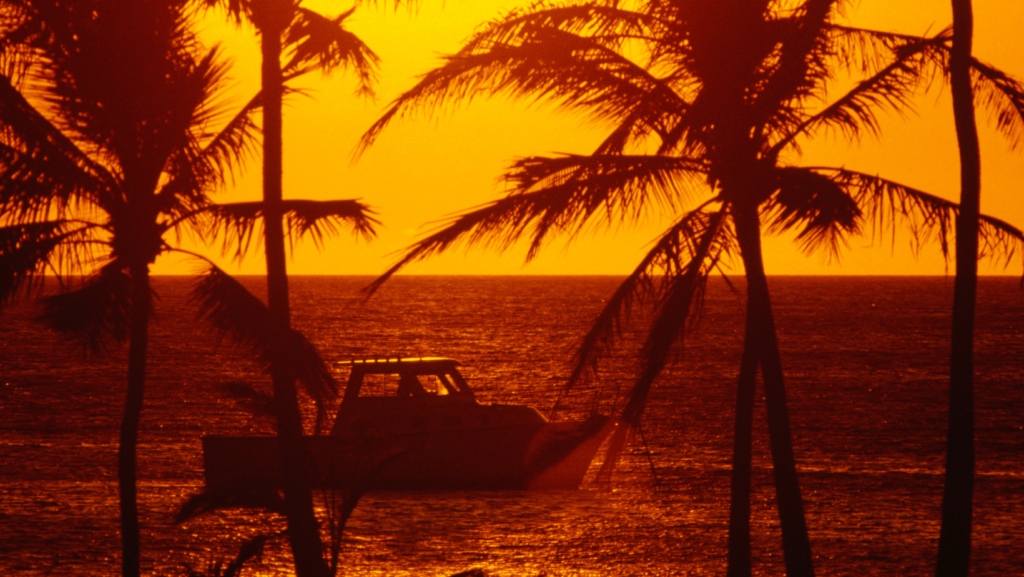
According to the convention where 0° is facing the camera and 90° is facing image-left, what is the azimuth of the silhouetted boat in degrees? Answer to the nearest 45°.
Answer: approximately 270°

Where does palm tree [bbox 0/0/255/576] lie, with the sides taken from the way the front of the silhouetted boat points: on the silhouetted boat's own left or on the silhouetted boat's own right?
on the silhouetted boat's own right

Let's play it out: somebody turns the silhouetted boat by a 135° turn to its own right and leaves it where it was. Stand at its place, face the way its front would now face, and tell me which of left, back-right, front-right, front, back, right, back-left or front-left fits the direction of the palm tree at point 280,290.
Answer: front-left
